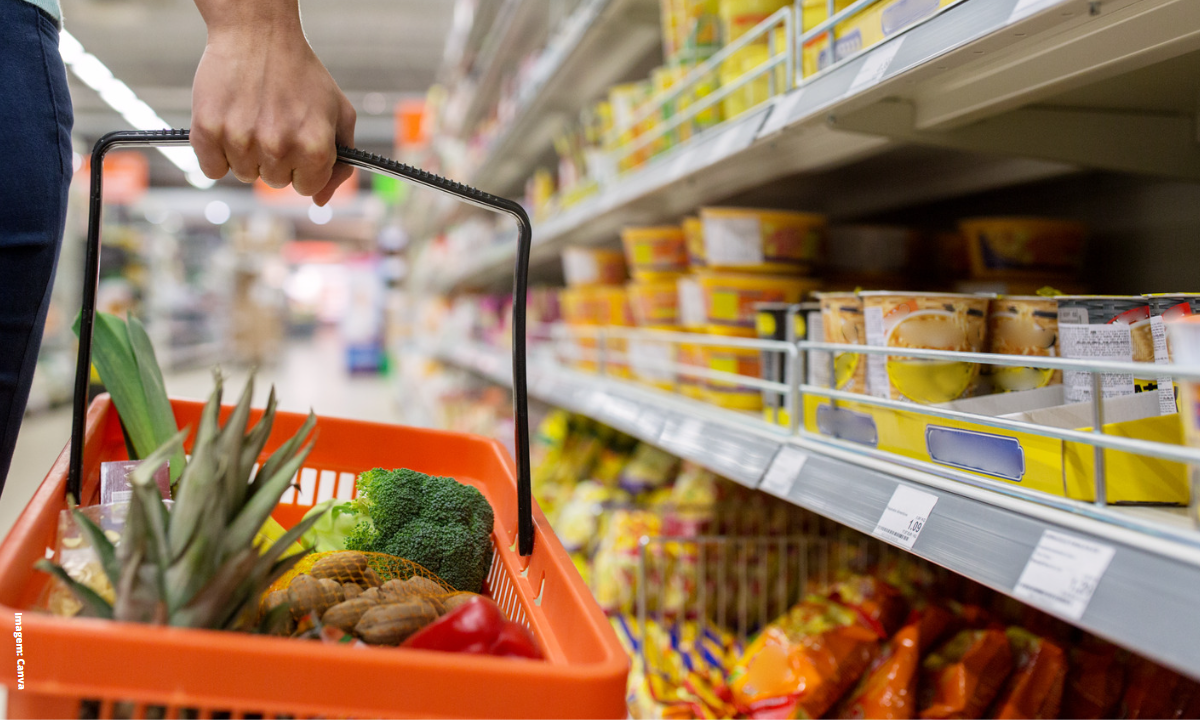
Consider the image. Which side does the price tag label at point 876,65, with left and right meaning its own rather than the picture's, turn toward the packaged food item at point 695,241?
right

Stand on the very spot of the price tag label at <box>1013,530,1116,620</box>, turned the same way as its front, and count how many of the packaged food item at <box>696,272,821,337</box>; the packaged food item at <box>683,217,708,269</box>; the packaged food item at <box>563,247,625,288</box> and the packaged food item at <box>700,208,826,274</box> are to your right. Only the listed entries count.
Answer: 4

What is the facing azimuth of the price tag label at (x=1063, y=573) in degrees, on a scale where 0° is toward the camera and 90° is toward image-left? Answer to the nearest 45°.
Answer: approximately 45°
